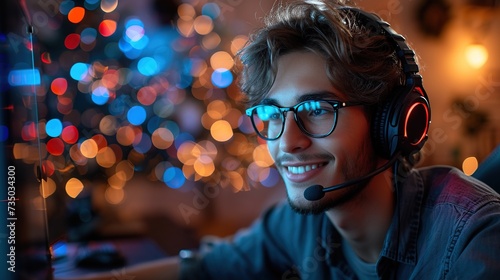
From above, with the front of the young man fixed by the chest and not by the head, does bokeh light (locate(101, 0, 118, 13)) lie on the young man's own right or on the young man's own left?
on the young man's own right

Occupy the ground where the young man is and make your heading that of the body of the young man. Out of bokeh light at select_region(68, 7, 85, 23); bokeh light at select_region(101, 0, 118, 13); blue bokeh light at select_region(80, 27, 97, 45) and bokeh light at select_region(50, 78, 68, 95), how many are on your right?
4

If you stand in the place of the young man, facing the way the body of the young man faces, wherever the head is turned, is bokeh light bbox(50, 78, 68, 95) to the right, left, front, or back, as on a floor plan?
right

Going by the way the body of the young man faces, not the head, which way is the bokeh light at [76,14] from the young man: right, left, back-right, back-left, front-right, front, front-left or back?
right

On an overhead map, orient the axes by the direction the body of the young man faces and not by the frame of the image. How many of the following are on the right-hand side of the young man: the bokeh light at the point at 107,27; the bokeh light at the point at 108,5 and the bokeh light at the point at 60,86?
3

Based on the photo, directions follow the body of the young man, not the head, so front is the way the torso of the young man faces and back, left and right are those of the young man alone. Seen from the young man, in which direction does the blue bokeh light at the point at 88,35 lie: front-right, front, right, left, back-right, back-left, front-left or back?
right

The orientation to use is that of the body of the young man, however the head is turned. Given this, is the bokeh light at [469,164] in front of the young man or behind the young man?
behind

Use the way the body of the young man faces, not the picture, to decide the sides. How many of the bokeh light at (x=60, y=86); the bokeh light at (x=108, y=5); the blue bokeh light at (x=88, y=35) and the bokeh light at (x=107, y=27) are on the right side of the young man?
4

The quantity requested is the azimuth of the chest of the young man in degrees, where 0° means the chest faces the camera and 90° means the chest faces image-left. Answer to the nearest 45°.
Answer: approximately 45°

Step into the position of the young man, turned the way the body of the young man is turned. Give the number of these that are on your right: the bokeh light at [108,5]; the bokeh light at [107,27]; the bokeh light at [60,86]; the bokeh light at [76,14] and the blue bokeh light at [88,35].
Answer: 5

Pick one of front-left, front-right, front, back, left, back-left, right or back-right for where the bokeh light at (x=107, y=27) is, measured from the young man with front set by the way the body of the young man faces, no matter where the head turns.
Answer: right

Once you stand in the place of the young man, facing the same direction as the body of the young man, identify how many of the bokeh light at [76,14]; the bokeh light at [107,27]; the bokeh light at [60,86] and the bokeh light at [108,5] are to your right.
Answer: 4
